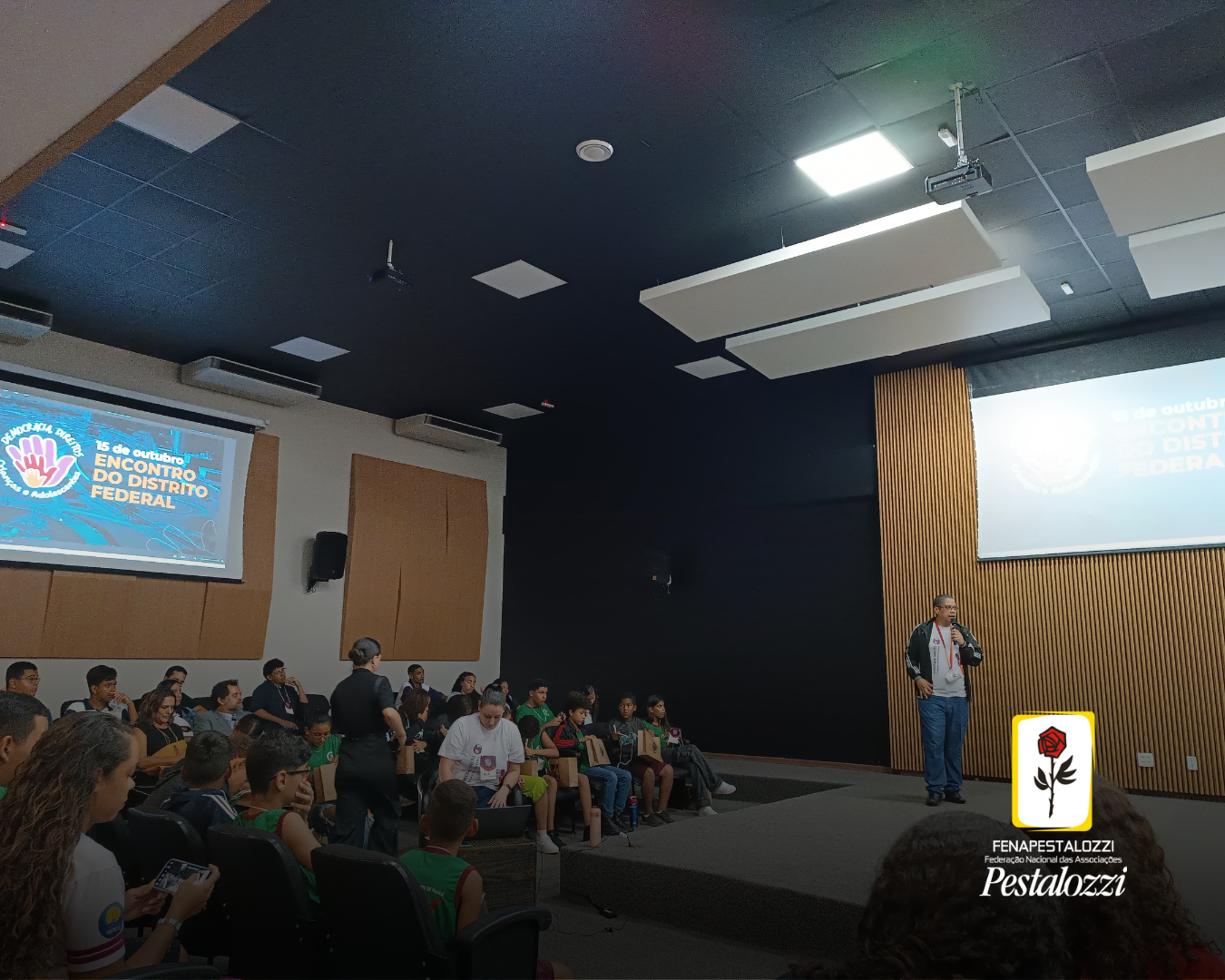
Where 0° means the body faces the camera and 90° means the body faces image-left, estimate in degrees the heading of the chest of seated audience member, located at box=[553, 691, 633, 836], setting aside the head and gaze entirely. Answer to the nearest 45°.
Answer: approximately 315°

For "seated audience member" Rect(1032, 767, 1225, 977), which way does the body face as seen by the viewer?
away from the camera

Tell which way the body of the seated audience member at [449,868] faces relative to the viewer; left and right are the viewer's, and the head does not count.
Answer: facing away from the viewer and to the right of the viewer

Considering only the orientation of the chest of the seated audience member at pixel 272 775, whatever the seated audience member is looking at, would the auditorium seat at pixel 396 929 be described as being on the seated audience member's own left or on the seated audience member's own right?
on the seated audience member's own right

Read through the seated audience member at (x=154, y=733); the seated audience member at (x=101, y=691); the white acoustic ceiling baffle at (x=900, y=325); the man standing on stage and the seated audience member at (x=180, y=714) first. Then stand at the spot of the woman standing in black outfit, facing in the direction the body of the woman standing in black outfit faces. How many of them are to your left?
3

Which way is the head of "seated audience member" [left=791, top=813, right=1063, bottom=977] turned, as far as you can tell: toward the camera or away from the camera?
away from the camera

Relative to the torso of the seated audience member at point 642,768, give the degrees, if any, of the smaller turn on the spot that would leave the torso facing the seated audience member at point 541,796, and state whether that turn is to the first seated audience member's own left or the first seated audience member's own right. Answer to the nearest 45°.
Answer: approximately 90° to the first seated audience member's own right

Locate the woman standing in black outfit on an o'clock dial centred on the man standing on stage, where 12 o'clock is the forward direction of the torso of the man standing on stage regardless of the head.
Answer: The woman standing in black outfit is roughly at 3 o'clock from the man standing on stage.

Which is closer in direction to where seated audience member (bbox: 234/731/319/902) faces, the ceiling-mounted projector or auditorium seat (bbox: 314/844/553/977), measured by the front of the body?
the ceiling-mounted projector

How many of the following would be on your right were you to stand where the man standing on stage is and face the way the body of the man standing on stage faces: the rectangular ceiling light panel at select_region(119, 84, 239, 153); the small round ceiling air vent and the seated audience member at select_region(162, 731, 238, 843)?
3
